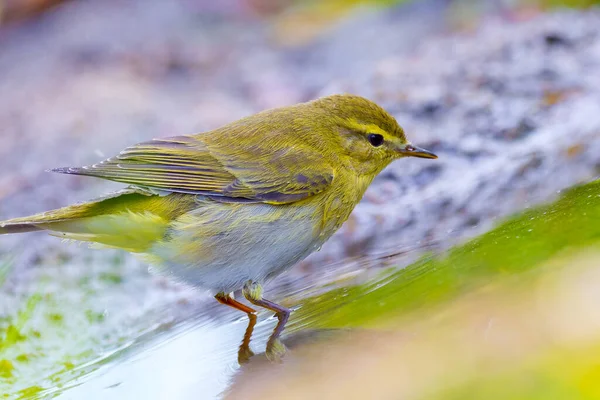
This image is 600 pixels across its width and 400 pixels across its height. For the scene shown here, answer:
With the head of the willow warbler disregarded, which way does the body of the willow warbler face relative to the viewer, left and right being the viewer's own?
facing to the right of the viewer
